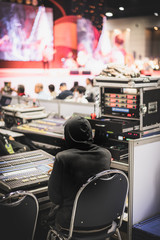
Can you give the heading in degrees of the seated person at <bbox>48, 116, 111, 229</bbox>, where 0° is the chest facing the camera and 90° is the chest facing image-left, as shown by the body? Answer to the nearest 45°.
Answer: approximately 180°

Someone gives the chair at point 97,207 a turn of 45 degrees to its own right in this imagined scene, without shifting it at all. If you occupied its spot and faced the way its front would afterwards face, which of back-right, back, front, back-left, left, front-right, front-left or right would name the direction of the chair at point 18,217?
back-left

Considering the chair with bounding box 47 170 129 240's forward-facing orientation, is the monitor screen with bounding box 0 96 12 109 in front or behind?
in front

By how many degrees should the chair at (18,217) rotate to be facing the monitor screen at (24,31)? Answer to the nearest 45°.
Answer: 0° — it already faces it

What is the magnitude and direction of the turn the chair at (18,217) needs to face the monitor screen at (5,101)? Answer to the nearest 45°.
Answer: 0° — it already faces it

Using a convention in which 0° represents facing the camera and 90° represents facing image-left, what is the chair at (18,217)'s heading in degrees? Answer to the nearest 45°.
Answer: approximately 180°

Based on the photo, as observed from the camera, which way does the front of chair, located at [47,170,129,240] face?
facing away from the viewer and to the left of the viewer

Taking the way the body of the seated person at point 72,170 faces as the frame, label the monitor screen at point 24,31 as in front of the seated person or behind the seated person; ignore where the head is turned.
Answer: in front

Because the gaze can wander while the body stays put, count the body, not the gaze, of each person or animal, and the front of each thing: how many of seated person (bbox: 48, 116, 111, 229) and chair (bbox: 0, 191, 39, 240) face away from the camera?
2
